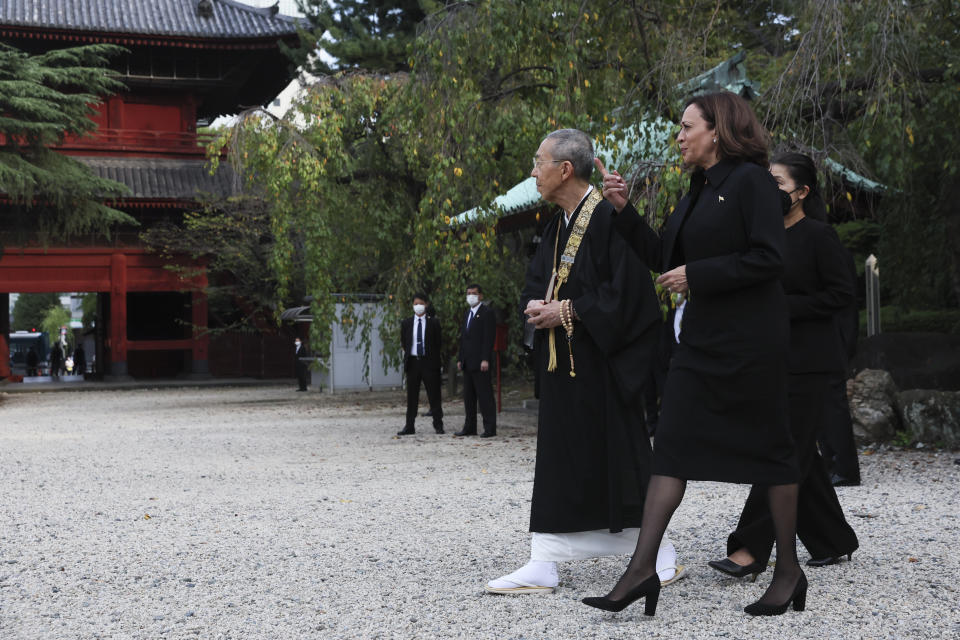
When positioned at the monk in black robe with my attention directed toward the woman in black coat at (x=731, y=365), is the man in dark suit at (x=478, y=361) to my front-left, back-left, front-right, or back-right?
back-left

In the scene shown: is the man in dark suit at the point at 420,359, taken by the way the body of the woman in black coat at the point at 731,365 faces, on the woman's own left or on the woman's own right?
on the woman's own right

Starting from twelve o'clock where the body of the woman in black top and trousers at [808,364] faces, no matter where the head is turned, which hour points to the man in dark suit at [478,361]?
The man in dark suit is roughly at 2 o'clock from the woman in black top and trousers.

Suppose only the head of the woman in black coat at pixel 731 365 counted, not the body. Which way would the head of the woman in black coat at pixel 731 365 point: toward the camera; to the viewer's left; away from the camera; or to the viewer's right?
to the viewer's left

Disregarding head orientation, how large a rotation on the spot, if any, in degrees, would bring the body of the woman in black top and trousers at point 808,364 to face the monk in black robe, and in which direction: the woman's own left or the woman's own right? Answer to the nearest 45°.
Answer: approximately 45° to the woman's own left

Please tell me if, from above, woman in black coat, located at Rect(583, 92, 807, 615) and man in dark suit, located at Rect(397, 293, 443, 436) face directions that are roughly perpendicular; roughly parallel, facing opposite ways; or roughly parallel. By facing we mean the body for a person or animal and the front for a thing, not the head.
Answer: roughly perpendicular

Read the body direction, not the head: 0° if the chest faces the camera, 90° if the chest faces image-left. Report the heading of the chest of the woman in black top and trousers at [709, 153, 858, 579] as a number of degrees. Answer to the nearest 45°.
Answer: approximately 90°

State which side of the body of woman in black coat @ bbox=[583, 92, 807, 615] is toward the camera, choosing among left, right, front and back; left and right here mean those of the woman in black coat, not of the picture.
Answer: left

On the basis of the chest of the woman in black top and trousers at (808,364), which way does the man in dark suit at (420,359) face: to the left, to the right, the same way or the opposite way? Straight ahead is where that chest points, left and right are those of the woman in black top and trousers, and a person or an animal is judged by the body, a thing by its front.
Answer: to the left

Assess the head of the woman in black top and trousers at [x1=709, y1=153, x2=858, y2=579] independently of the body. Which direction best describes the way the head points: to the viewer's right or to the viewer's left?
to the viewer's left

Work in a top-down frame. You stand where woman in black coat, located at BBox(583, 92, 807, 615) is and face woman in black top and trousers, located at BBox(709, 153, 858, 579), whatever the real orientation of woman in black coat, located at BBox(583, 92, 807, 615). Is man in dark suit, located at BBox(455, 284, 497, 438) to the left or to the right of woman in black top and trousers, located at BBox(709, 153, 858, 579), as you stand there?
left

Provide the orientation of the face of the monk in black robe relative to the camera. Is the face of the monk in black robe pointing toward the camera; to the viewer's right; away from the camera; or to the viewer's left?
to the viewer's left
